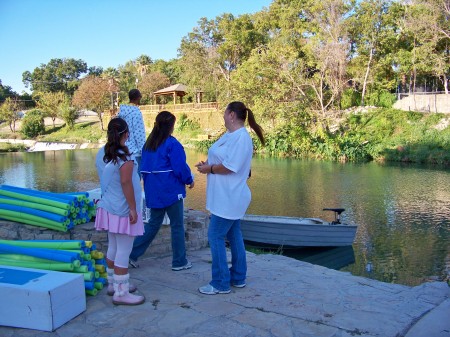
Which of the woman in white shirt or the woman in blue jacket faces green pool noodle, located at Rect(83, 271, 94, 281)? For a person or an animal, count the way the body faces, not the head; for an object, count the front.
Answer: the woman in white shirt

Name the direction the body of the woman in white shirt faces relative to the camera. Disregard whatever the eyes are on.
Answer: to the viewer's left

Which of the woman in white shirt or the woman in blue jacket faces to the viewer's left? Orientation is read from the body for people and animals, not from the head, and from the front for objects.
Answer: the woman in white shirt

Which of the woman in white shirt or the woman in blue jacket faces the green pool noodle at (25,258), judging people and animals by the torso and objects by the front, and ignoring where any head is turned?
the woman in white shirt

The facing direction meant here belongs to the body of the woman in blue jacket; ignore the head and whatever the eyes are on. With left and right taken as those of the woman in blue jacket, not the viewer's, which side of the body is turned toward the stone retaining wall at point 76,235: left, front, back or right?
left

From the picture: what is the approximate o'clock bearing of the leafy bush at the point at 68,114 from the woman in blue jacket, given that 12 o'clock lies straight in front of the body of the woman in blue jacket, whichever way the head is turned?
The leafy bush is roughly at 10 o'clock from the woman in blue jacket.

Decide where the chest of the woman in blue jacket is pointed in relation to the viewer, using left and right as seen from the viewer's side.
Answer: facing away from the viewer and to the right of the viewer

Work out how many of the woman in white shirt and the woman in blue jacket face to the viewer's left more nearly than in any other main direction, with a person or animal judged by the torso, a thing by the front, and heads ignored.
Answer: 1

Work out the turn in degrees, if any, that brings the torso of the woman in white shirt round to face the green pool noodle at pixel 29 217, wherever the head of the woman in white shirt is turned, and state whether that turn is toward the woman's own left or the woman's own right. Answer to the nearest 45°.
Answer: approximately 45° to the woman's own right

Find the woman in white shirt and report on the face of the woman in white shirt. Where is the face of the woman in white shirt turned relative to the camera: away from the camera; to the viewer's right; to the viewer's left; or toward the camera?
to the viewer's left
